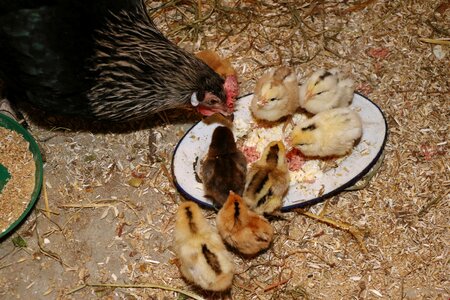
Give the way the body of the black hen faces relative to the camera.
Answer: to the viewer's right

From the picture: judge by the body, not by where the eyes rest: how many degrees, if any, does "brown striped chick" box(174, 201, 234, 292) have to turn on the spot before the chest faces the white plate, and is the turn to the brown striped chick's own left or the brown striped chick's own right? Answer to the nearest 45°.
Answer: approximately 90° to the brown striped chick's own right

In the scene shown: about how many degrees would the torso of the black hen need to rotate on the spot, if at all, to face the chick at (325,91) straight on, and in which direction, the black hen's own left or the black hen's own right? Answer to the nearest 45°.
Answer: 0° — it already faces it

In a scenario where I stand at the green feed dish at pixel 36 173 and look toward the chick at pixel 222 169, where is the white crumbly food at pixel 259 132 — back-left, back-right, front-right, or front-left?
front-left

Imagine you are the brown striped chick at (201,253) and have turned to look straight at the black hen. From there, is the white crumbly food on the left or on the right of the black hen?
right

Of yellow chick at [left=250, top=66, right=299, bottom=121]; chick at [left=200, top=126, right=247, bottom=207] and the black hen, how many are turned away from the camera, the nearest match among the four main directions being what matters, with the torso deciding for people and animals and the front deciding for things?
1

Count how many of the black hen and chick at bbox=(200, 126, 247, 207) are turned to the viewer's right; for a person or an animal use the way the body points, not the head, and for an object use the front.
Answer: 1

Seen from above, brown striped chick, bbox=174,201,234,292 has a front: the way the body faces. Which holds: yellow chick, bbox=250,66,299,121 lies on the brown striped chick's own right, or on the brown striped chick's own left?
on the brown striped chick's own right

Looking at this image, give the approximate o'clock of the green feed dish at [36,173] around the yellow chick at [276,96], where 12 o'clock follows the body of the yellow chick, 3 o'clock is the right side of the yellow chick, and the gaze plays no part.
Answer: The green feed dish is roughly at 1 o'clock from the yellow chick.

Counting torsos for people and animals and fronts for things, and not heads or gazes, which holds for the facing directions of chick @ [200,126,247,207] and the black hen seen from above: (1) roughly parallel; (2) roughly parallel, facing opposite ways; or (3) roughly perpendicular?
roughly perpendicular

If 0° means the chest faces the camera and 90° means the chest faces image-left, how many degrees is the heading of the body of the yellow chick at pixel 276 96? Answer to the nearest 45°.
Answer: approximately 45°

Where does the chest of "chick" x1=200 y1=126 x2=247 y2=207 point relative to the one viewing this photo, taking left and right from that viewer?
facing away from the viewer

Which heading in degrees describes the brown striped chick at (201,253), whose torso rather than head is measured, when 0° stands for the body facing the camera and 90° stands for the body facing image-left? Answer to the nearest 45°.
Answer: approximately 135°

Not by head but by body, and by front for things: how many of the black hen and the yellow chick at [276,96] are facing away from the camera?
0
